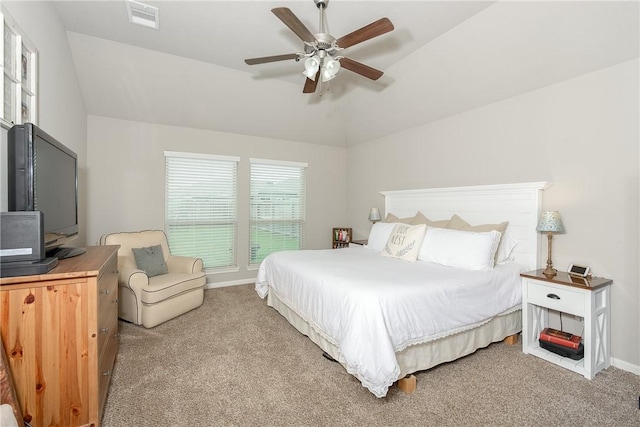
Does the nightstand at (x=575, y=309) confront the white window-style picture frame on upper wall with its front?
yes

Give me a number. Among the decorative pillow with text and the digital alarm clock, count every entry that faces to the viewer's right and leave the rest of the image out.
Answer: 0

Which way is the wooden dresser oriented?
to the viewer's right

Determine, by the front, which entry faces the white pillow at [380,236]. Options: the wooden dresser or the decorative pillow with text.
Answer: the wooden dresser

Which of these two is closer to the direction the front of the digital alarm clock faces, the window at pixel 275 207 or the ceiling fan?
the ceiling fan

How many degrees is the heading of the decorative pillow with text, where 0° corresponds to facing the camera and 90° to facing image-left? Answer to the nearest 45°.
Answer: approximately 45°

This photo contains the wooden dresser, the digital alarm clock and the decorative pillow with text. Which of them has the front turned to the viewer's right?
the wooden dresser

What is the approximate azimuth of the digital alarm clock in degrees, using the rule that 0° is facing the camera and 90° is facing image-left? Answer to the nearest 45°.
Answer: approximately 45°

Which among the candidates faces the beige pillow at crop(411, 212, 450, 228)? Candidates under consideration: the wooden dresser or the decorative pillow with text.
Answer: the wooden dresser

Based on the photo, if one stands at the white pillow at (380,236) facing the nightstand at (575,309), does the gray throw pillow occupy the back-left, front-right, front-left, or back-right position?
back-right

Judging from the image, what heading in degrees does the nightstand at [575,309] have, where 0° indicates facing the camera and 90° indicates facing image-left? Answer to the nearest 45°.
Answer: approximately 45°

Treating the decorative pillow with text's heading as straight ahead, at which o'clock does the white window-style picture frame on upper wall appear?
The white window-style picture frame on upper wall is roughly at 12 o'clock from the decorative pillow with text.

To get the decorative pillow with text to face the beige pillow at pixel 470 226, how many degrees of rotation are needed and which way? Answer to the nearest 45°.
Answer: approximately 135° to its left
